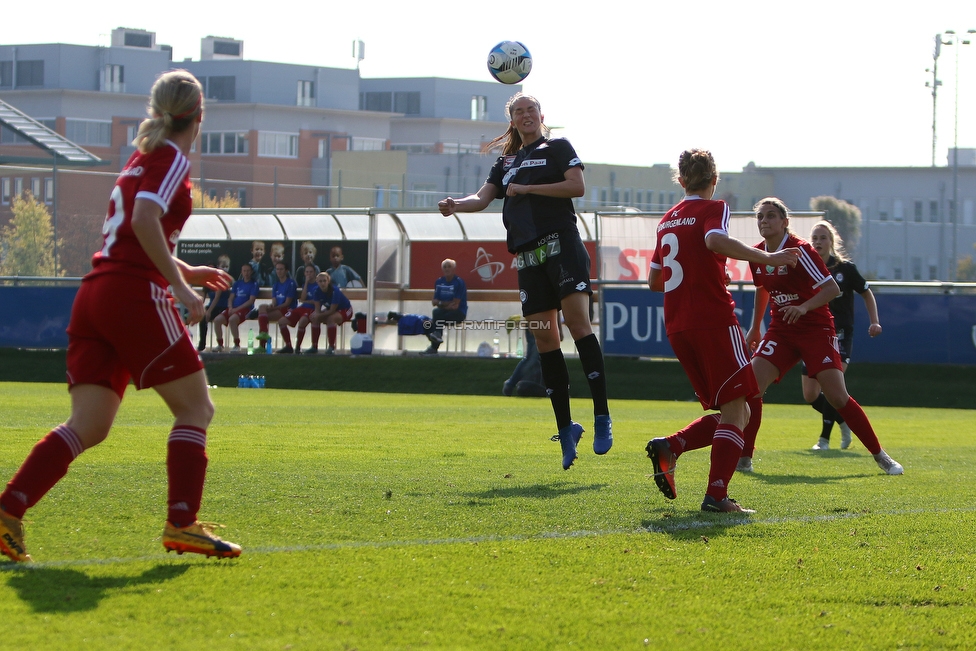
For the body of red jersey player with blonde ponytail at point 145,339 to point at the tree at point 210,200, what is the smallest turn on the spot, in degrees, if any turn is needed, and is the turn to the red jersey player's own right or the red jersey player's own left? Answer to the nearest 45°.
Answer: approximately 45° to the red jersey player's own left

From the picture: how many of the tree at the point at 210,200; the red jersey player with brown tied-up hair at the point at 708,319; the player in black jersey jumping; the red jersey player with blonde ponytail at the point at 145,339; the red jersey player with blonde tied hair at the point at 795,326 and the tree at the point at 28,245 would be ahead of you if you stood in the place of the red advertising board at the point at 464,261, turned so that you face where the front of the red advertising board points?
4

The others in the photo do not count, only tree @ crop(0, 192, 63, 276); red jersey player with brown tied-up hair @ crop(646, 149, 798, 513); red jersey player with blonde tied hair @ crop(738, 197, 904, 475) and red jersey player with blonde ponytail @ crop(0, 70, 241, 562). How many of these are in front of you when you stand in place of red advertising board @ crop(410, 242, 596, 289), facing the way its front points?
3

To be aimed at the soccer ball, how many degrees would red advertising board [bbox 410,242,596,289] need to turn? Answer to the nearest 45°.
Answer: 0° — it already faces it

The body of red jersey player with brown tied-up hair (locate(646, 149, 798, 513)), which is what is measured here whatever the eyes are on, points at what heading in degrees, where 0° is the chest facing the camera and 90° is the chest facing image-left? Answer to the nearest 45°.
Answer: approximately 225°

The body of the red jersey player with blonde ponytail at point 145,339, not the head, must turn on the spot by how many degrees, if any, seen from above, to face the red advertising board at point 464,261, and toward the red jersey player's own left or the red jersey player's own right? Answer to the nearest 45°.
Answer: approximately 45° to the red jersey player's own left
